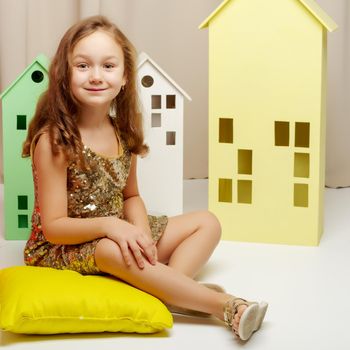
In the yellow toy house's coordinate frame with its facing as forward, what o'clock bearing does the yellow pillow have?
The yellow pillow is roughly at 1 o'clock from the yellow toy house.

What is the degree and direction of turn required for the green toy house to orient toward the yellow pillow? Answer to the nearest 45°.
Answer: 0° — it already faces it

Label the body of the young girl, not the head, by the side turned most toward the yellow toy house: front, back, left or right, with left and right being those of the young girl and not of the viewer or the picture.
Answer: left

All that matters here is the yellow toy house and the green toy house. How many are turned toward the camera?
2

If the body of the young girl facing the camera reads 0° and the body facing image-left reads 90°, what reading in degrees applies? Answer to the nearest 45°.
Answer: approximately 315°

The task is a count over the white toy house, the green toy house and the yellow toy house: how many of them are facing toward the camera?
3

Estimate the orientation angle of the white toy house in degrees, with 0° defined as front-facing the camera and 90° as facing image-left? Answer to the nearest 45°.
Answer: approximately 0°
